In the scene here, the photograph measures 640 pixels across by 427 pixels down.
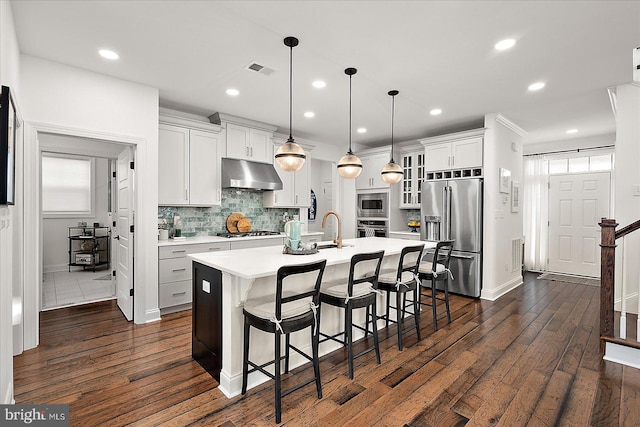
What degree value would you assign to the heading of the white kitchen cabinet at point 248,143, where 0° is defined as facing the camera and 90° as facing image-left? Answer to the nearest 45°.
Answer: approximately 315°

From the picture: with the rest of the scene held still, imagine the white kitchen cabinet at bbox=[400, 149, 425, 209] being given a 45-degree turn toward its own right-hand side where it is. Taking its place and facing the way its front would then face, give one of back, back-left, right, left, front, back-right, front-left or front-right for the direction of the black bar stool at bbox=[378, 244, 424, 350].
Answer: left

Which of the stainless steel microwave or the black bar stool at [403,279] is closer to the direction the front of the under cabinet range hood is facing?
the black bar stool

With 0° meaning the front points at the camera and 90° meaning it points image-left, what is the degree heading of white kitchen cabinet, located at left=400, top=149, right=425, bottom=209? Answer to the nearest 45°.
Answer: approximately 45°

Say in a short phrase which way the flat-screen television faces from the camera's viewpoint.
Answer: facing to the right of the viewer

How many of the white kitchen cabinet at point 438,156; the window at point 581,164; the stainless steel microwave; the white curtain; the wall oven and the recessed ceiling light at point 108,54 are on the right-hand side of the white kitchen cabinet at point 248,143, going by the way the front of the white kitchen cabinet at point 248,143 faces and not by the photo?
1

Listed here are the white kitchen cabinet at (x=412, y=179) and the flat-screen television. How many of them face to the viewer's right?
1

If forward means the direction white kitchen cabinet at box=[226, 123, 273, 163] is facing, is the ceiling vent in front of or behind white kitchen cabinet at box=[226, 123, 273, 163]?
in front

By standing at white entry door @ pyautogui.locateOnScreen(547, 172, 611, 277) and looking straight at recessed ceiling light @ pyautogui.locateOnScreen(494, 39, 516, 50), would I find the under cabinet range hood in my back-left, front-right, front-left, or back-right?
front-right

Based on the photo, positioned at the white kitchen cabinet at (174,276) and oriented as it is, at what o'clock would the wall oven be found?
The wall oven is roughly at 10 o'clock from the white kitchen cabinet.

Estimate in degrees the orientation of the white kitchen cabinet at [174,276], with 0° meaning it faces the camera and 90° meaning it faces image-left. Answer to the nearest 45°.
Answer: approximately 315°

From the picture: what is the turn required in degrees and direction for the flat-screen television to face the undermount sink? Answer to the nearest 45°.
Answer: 0° — it already faces it
